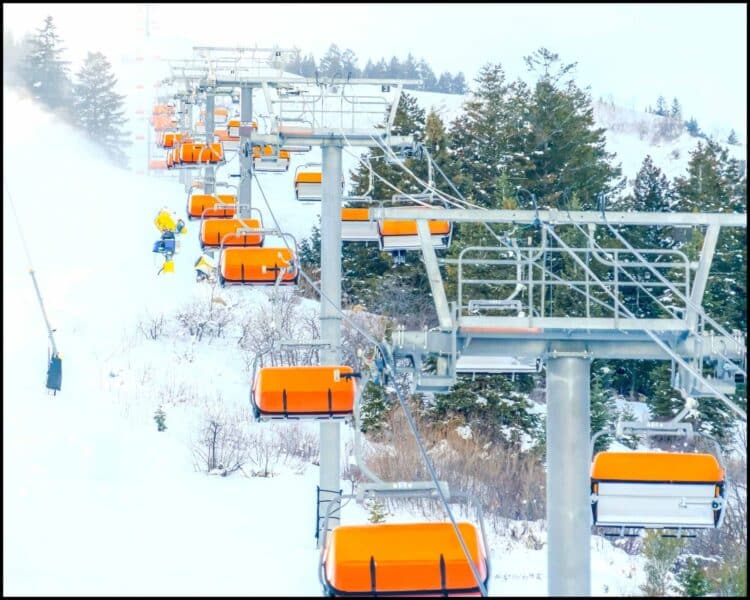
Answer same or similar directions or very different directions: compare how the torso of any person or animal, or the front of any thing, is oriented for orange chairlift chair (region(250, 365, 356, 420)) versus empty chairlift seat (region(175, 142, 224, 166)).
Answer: same or similar directions

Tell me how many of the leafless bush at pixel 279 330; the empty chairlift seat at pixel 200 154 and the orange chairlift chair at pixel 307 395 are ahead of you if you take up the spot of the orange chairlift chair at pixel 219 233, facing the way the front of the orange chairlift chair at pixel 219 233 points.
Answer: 1

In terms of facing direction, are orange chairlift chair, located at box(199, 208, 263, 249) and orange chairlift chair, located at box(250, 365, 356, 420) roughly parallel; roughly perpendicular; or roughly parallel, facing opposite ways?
roughly parallel

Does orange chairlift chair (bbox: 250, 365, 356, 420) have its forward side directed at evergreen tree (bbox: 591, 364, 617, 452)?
no
